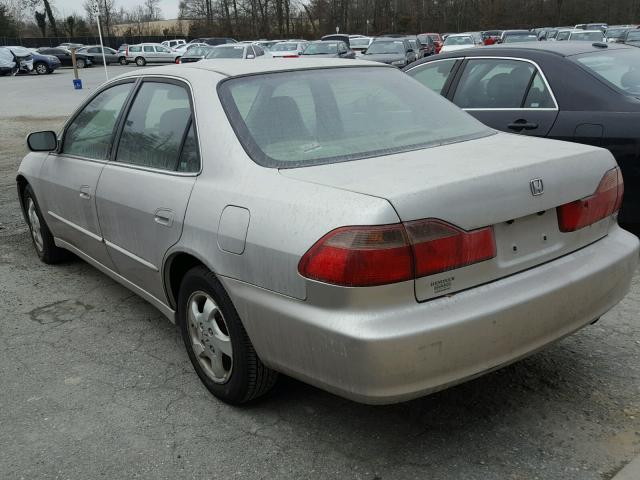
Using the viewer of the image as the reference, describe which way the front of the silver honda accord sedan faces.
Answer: facing away from the viewer and to the left of the viewer

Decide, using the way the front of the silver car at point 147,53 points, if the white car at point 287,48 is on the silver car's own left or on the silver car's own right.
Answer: on the silver car's own right

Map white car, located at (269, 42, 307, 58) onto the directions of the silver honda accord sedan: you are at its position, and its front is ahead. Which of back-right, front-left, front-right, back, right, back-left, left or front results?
front-right
